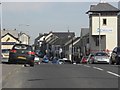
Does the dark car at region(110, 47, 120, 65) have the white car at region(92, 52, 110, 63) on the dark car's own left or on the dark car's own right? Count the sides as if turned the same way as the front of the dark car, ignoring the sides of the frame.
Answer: on the dark car's own right

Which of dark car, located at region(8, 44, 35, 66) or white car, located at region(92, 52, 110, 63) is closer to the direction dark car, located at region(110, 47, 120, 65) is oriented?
the dark car
